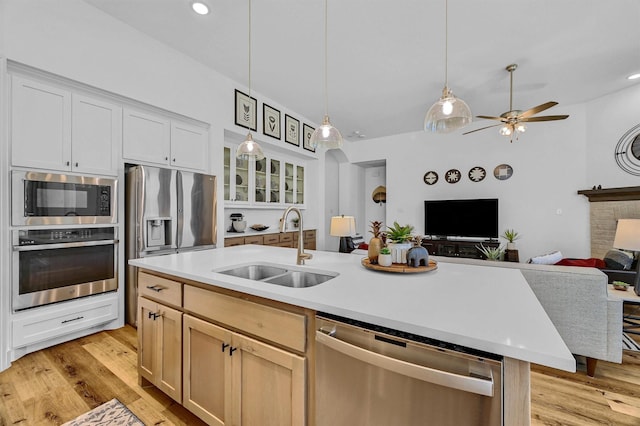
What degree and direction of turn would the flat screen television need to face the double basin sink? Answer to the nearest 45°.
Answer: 0° — it already faces it

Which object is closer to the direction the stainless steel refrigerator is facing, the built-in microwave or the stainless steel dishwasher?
the stainless steel dishwasher

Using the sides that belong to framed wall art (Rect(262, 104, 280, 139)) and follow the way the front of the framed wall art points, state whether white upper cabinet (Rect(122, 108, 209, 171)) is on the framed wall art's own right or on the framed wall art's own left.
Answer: on the framed wall art's own right

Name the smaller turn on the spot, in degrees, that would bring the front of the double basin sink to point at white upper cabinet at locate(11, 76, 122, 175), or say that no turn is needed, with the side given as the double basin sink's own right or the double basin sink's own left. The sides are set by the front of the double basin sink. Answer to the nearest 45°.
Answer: approximately 90° to the double basin sink's own right

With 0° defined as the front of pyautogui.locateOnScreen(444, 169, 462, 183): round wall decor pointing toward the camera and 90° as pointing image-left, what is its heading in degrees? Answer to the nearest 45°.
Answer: approximately 0°

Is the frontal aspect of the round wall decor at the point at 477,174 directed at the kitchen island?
yes

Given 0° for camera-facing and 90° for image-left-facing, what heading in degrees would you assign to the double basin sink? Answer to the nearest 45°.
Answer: approximately 45°

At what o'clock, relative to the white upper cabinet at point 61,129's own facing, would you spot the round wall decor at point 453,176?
The round wall decor is roughly at 11 o'clock from the white upper cabinet.

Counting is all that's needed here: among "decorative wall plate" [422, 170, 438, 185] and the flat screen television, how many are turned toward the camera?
2

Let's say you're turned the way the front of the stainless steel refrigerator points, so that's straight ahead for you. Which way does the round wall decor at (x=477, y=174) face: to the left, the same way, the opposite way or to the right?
to the right

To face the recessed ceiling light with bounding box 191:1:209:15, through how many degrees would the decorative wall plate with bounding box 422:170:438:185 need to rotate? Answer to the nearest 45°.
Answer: approximately 45° to its right
